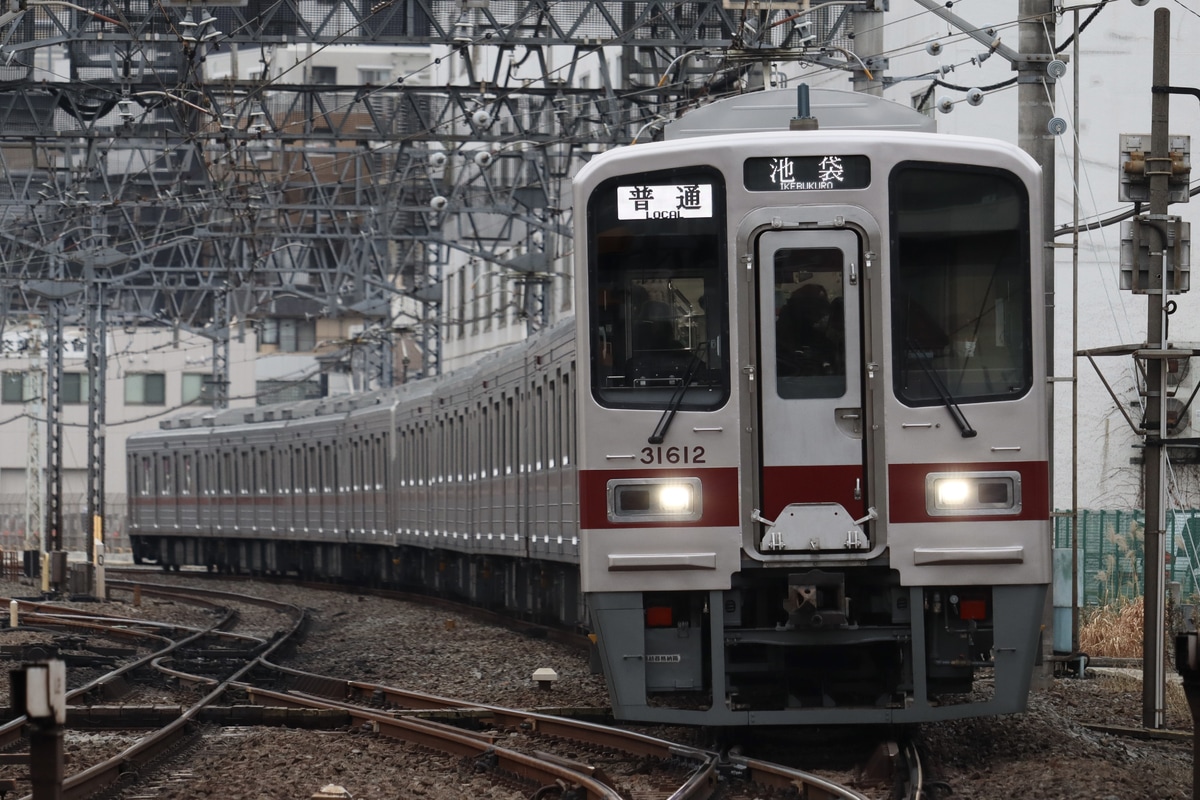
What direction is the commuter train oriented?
toward the camera

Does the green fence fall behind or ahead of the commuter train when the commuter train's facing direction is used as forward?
behind

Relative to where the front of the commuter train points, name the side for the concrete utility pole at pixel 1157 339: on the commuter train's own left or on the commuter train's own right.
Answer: on the commuter train's own left
